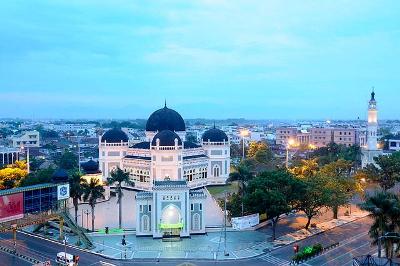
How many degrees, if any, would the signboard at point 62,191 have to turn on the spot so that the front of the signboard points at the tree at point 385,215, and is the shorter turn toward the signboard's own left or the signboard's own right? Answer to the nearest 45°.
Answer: approximately 45° to the signboard's own left

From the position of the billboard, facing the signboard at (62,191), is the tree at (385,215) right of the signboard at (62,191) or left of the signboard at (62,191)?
right

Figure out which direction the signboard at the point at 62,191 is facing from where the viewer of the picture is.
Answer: facing the viewer

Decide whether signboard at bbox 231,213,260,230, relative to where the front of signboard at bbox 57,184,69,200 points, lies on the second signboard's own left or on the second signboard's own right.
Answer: on the second signboard's own left

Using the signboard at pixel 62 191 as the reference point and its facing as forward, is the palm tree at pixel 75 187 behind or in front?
behind

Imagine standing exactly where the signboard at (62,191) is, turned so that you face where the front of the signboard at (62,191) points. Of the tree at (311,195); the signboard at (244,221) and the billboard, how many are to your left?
2

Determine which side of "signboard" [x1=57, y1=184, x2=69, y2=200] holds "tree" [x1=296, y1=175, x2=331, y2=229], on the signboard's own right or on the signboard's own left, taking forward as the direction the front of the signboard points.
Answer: on the signboard's own left

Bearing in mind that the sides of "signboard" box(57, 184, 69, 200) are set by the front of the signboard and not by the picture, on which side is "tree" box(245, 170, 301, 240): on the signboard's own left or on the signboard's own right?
on the signboard's own left

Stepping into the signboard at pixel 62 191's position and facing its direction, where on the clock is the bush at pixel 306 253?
The bush is roughly at 10 o'clock from the signboard.

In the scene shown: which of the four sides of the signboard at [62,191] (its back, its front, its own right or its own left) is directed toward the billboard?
right

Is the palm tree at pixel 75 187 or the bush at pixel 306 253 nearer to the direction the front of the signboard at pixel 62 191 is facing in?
the bush
